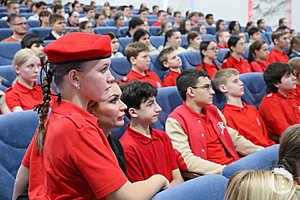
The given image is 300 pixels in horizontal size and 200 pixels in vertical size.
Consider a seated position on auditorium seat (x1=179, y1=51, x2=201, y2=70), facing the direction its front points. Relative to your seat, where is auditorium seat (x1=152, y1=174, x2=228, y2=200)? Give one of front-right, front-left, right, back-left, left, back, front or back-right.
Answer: front-right

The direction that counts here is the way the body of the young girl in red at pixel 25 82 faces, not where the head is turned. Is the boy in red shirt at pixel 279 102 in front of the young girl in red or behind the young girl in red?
in front

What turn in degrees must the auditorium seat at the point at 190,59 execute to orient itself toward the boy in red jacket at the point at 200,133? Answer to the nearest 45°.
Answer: approximately 45° to its right

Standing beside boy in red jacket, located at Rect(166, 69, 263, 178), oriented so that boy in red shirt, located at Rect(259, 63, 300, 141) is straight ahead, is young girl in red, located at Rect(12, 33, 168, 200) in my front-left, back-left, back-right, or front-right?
back-right

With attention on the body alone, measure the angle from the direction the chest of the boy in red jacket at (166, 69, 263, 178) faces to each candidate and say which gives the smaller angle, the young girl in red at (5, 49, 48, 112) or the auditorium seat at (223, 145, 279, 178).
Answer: the auditorium seat

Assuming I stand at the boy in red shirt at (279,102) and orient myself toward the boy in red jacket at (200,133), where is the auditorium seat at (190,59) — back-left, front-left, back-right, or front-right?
back-right

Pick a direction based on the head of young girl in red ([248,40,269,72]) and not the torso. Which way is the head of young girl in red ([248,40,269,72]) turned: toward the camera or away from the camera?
toward the camera

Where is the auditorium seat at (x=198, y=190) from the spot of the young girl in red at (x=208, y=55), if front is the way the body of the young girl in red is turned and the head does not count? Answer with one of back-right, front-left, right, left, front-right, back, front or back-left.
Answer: front-right

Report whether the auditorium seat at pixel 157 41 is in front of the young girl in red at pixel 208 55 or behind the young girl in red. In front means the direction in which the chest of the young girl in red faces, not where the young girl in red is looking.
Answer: behind

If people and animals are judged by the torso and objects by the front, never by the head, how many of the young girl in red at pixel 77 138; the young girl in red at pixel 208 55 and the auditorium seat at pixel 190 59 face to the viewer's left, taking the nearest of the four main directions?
0

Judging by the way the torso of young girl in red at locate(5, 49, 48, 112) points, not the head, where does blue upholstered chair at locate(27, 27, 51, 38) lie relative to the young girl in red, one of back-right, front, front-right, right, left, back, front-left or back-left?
back-left

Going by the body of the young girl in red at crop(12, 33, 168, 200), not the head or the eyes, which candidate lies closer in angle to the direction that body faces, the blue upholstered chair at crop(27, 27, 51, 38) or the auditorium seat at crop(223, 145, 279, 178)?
the auditorium seat

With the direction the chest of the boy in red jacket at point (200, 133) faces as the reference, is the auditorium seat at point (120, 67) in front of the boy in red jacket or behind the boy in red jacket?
behind

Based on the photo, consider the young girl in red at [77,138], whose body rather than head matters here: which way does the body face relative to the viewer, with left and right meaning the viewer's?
facing to the right of the viewer
